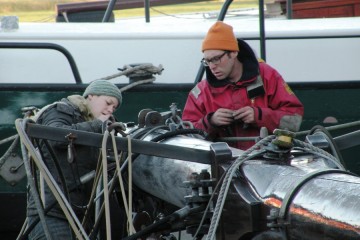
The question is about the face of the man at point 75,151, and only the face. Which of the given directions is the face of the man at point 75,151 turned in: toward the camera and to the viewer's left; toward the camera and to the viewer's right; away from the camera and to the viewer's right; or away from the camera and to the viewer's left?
toward the camera and to the viewer's right

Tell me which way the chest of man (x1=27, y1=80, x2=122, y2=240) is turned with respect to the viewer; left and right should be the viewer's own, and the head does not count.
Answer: facing the viewer and to the right of the viewer

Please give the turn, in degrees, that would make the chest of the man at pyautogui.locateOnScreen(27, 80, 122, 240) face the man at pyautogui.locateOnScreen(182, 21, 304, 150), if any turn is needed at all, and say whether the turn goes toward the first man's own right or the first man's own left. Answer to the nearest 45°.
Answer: approximately 45° to the first man's own left

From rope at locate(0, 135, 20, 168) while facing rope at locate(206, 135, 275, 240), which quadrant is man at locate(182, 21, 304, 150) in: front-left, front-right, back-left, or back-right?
front-left

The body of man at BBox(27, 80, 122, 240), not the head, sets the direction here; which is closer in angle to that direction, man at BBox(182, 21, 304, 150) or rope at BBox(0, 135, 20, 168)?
the man

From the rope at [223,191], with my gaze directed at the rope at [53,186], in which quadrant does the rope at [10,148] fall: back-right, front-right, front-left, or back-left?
front-right

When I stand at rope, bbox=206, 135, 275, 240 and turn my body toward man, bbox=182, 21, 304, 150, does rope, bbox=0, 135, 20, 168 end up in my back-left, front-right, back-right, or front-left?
front-left

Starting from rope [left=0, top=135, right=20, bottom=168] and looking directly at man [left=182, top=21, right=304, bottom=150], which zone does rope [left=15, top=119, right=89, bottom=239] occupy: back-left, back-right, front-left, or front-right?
front-right

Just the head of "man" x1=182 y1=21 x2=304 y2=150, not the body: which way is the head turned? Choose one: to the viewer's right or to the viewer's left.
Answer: to the viewer's left

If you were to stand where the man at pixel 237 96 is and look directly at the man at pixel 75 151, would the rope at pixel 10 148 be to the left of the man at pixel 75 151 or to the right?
right

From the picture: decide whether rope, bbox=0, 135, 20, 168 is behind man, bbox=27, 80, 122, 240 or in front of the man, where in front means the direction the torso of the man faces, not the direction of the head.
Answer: behind
